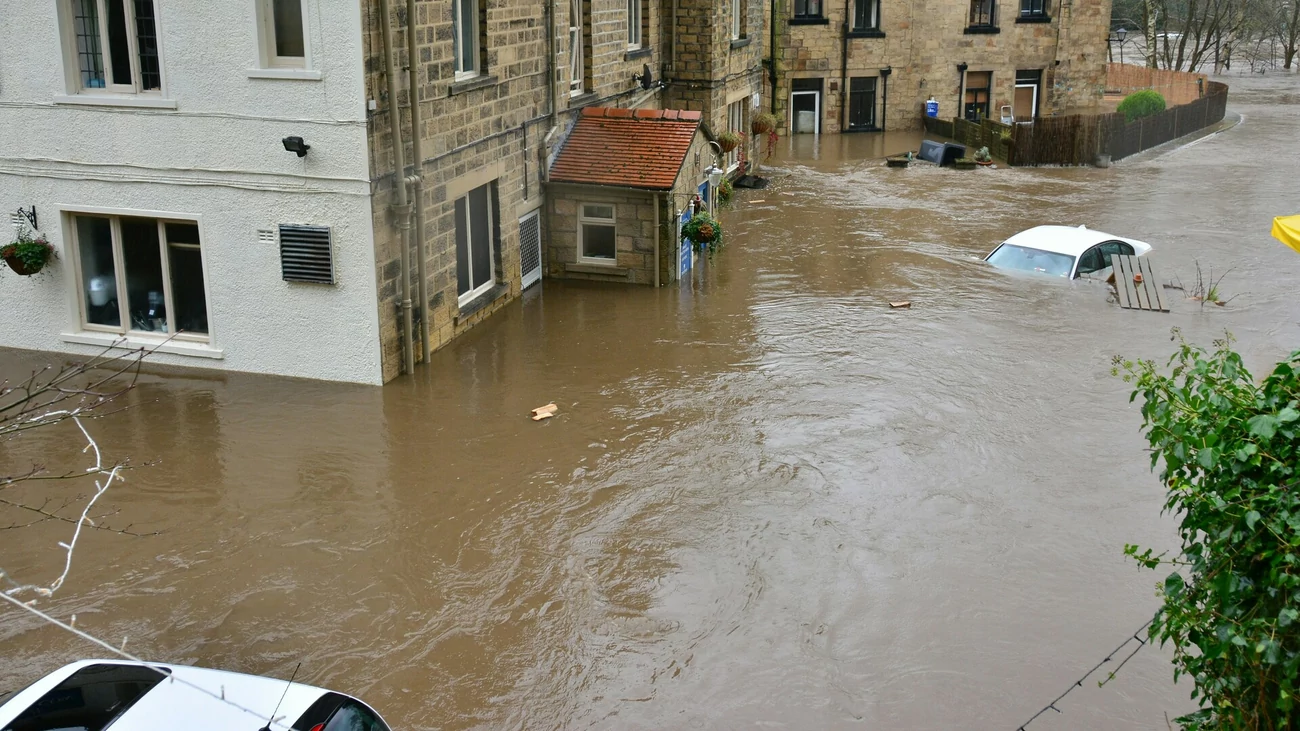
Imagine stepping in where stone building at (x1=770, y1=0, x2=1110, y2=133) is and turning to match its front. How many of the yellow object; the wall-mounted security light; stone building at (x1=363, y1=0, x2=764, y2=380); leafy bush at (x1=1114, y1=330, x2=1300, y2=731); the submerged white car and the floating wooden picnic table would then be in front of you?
6

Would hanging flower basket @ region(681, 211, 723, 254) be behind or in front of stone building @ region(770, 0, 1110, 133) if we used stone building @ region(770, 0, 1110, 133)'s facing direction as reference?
in front

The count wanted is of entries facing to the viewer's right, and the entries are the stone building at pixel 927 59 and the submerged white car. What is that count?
0

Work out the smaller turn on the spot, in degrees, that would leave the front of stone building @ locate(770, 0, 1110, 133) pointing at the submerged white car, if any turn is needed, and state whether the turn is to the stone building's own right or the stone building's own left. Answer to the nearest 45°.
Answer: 0° — it already faces it

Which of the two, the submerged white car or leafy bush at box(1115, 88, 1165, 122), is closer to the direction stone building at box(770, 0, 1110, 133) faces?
the submerged white car

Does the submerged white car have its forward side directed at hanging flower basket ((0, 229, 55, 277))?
yes

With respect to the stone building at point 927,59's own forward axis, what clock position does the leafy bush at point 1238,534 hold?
The leafy bush is roughly at 12 o'clock from the stone building.

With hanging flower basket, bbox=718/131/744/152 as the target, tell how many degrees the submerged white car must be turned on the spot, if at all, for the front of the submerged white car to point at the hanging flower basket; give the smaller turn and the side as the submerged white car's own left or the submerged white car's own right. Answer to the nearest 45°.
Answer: approximately 90° to the submerged white car's own right

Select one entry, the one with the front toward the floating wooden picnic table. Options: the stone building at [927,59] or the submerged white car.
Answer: the stone building

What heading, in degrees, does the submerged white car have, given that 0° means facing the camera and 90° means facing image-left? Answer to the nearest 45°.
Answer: approximately 45°

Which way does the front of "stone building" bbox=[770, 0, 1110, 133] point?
toward the camera

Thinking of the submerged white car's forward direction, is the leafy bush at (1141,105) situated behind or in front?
behind

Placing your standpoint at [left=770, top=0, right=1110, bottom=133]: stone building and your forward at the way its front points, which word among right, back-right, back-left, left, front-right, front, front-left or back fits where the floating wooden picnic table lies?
front

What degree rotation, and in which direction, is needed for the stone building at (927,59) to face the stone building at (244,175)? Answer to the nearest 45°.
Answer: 0° — it already faces it

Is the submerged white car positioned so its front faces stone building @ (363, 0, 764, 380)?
yes

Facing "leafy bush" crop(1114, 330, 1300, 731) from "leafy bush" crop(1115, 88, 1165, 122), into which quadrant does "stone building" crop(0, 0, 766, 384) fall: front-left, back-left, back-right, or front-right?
front-right

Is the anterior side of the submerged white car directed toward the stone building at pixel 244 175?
yes

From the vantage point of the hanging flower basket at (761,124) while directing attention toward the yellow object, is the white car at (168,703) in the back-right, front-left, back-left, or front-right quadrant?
front-right
